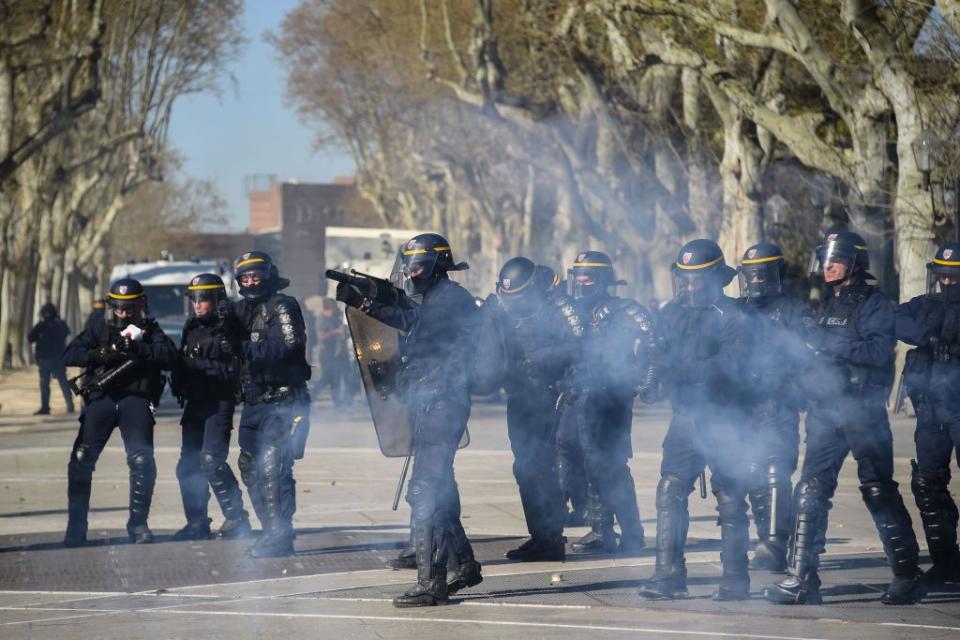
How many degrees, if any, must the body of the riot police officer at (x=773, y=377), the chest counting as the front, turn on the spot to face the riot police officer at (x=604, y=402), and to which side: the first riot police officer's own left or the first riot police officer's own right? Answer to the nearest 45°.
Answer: approximately 90° to the first riot police officer's own right

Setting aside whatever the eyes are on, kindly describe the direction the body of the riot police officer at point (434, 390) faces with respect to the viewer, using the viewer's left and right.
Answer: facing to the left of the viewer

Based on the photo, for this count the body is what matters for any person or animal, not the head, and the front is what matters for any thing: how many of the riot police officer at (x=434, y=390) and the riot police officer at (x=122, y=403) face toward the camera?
1

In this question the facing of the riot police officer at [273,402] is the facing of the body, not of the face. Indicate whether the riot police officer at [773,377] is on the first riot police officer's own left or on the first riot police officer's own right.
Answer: on the first riot police officer's own left

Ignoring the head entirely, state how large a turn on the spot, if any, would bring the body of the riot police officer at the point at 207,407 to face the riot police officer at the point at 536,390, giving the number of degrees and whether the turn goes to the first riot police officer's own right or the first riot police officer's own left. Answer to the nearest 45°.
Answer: approximately 90° to the first riot police officer's own left

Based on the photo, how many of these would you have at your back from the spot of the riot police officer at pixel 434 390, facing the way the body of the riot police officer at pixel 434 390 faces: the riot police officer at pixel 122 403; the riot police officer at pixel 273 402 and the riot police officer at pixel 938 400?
1

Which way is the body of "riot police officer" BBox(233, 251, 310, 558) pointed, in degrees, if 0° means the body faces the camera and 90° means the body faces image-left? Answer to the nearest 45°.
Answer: approximately 45°

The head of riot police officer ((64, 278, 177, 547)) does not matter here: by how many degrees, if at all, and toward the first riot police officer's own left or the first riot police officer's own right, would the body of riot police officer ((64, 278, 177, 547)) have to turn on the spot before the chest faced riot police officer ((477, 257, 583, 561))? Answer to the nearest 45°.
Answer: approximately 45° to the first riot police officer's own left

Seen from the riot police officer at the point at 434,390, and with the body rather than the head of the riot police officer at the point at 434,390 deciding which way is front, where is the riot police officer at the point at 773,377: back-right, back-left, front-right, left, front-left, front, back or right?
back

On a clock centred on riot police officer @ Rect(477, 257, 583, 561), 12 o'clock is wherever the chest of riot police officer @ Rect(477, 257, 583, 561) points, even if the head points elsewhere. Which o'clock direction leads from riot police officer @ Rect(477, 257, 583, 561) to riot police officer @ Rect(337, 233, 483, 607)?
riot police officer @ Rect(337, 233, 483, 607) is roughly at 11 o'clock from riot police officer @ Rect(477, 257, 583, 561).

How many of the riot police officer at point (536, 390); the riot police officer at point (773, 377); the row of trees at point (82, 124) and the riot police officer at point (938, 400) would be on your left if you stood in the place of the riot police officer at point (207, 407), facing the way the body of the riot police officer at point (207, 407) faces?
3
